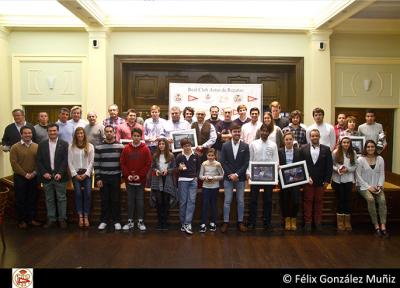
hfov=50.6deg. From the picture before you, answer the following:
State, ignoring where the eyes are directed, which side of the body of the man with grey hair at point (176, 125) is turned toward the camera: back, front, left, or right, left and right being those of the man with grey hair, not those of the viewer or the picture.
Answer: front

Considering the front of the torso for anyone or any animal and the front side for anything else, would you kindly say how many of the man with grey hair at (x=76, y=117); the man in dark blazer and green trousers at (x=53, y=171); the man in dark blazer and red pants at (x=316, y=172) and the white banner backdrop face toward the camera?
4

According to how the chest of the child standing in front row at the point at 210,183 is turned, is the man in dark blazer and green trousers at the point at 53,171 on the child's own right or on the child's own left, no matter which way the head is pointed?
on the child's own right

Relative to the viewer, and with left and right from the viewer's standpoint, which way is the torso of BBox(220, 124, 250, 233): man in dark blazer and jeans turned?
facing the viewer

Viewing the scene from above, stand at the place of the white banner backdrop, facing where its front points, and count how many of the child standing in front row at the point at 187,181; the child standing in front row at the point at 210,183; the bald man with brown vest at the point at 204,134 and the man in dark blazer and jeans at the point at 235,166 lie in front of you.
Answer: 4

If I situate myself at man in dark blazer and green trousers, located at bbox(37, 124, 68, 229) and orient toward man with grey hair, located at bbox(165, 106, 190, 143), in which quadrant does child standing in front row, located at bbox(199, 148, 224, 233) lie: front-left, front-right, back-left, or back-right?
front-right

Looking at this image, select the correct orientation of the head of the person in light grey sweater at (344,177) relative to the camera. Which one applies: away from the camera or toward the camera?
toward the camera

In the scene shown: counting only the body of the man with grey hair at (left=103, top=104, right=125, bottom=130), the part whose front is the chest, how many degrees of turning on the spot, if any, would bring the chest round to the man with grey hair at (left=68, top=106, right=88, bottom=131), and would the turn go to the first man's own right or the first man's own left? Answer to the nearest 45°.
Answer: approximately 90° to the first man's own right

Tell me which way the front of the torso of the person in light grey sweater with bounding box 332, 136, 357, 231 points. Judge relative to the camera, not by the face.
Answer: toward the camera

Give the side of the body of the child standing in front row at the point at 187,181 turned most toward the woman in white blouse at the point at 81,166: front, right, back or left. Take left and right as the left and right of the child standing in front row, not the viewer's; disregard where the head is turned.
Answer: right

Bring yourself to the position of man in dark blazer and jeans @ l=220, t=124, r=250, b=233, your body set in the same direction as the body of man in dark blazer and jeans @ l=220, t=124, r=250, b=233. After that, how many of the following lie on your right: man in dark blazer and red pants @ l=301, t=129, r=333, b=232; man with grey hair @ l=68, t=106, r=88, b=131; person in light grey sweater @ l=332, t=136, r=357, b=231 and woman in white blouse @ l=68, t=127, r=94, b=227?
2

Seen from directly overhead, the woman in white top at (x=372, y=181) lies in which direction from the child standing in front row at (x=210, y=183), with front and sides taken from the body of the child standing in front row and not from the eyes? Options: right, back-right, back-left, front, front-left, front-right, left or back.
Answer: left
